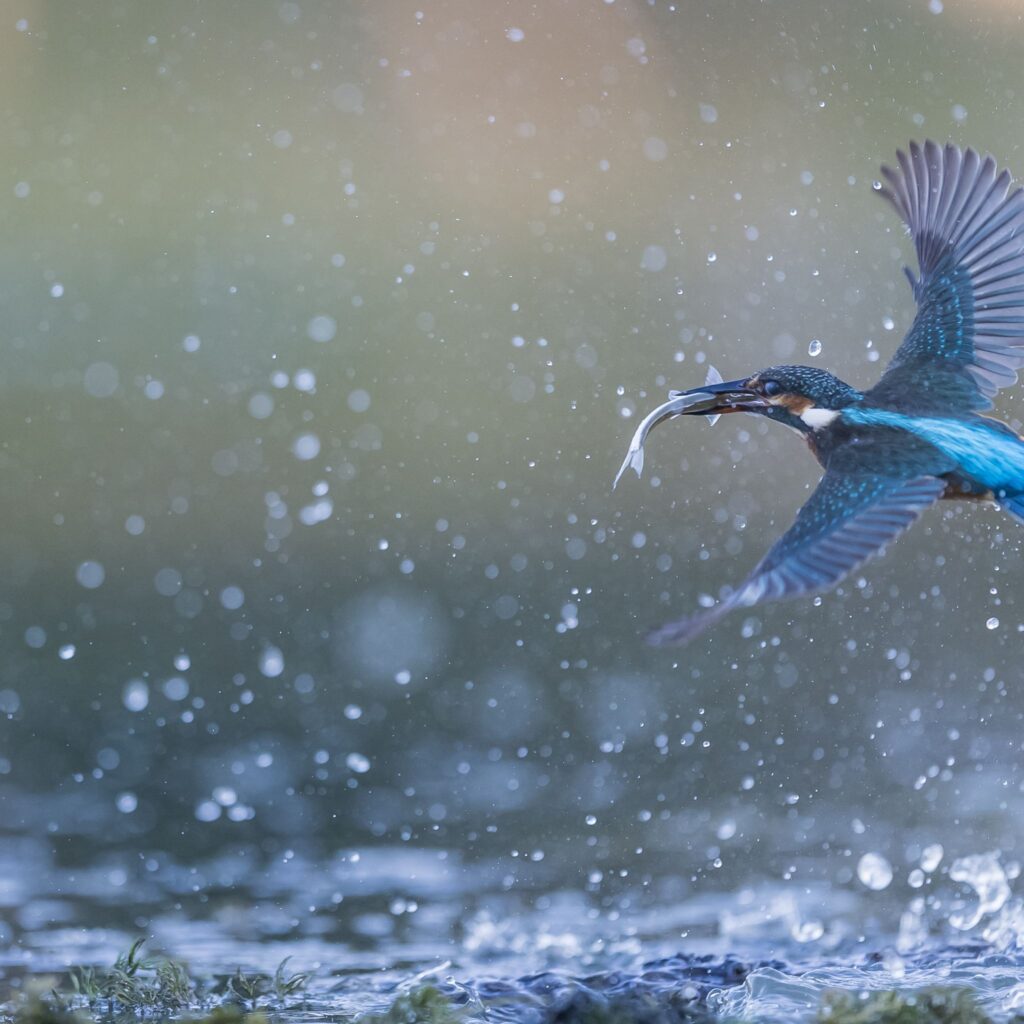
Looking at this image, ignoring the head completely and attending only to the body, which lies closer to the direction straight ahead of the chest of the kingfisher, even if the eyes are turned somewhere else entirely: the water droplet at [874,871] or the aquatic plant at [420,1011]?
the aquatic plant

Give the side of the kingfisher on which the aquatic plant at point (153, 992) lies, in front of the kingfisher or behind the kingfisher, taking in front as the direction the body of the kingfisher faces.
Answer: in front

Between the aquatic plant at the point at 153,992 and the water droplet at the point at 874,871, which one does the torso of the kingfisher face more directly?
the aquatic plant

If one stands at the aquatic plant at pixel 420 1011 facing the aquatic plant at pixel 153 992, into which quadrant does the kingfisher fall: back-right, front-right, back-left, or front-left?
back-right

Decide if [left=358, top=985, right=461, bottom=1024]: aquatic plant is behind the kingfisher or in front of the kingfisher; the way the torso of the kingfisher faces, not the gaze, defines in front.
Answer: in front

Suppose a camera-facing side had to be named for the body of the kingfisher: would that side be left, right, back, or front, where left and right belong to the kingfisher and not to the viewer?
left
